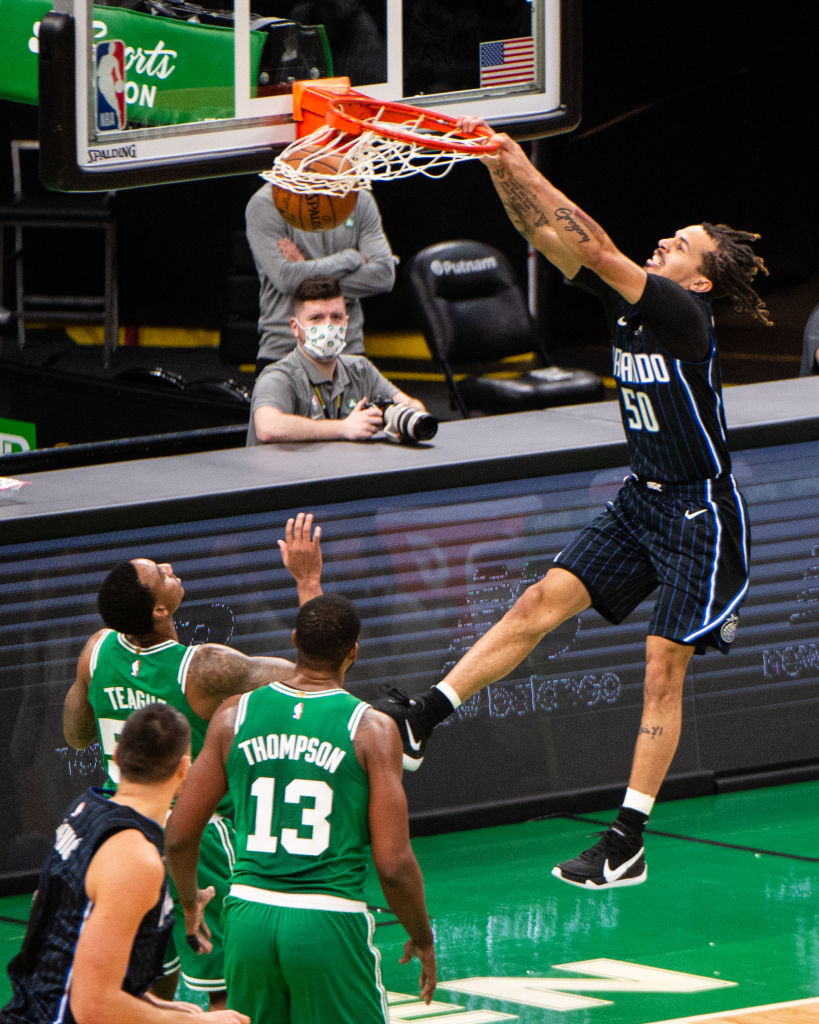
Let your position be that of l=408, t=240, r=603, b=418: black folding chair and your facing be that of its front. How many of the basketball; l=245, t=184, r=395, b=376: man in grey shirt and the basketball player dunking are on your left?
0

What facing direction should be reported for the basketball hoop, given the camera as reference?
facing the viewer and to the right of the viewer

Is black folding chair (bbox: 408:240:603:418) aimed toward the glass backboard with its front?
no

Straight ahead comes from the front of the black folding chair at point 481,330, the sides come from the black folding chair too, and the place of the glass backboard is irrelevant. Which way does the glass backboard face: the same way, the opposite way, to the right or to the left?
the same way

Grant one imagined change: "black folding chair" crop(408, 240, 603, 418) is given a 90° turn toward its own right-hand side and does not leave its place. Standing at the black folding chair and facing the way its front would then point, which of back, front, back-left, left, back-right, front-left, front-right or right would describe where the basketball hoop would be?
front-left

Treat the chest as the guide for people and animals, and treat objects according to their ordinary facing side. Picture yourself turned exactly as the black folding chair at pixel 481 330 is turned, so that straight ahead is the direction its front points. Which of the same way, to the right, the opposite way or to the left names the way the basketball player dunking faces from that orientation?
to the right

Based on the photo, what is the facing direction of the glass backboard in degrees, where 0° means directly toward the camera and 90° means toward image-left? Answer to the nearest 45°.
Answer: approximately 315°

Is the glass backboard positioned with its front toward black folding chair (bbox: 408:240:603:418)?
no

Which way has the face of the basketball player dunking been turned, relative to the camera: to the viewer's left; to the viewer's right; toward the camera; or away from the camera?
to the viewer's left
